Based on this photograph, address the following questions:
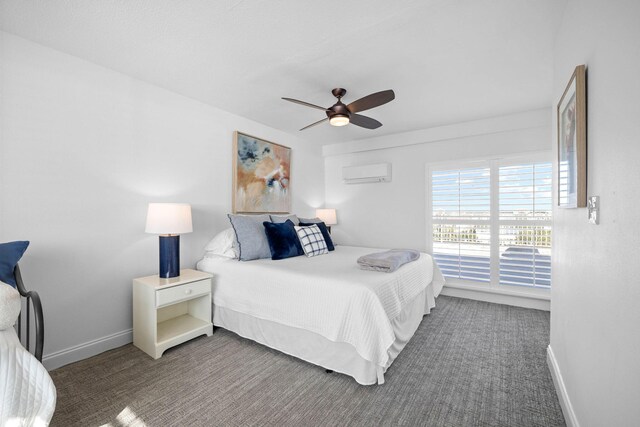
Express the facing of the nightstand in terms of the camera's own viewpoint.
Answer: facing the viewer and to the right of the viewer

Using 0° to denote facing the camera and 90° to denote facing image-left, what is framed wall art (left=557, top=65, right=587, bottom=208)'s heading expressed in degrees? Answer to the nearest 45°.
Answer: approximately 90°

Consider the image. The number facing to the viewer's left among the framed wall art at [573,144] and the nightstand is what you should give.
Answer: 1

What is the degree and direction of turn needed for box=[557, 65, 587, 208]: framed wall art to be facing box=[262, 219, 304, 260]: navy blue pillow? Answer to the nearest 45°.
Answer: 0° — it already faces it

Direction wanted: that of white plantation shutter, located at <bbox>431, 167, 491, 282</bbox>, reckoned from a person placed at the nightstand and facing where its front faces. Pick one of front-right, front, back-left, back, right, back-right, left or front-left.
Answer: front-left

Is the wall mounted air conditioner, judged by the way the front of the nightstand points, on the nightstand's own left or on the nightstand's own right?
on the nightstand's own left

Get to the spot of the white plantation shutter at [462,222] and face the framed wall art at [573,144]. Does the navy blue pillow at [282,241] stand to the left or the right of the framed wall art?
right
